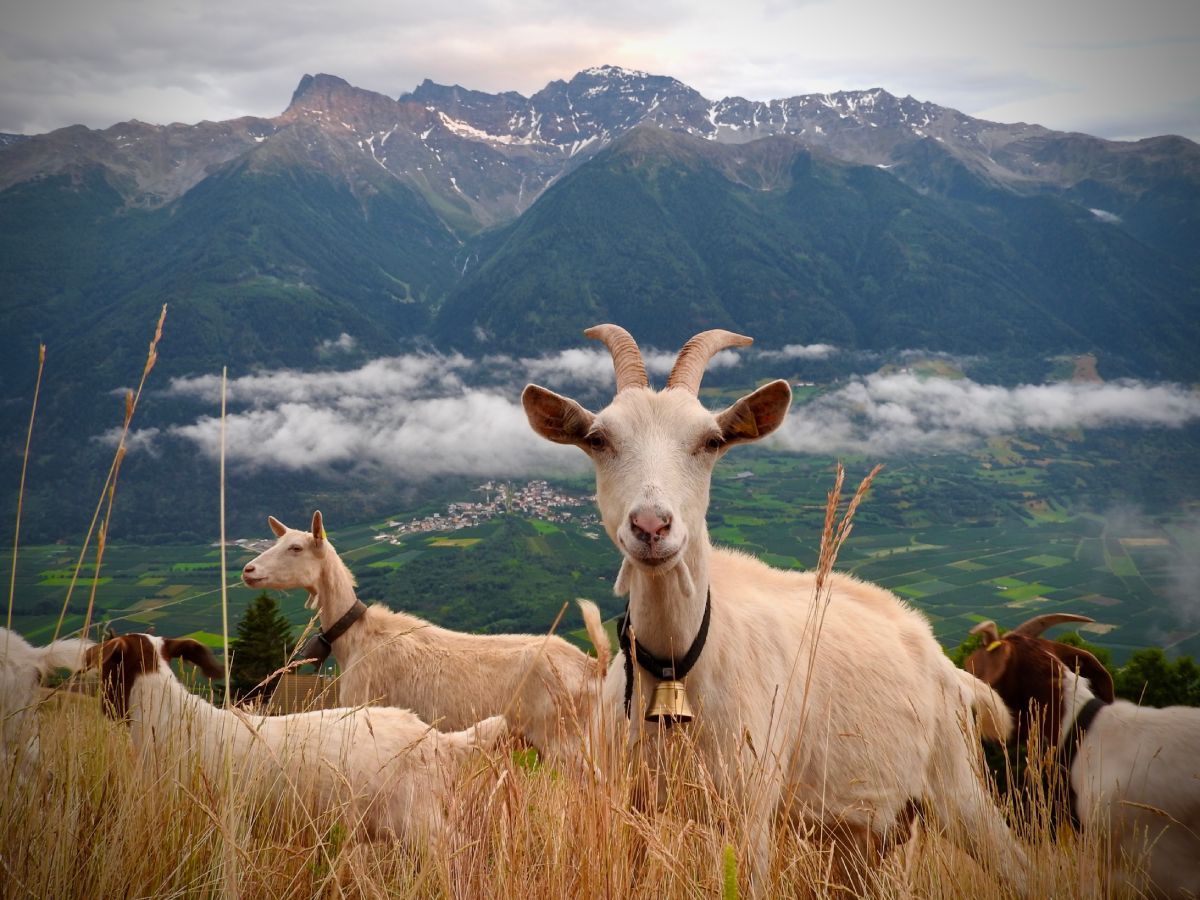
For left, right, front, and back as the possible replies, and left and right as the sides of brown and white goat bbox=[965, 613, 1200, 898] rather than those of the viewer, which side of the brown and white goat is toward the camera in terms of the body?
left

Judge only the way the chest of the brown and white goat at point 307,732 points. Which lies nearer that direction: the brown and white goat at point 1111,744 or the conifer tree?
the conifer tree

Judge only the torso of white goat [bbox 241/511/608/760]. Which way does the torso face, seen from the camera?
to the viewer's left

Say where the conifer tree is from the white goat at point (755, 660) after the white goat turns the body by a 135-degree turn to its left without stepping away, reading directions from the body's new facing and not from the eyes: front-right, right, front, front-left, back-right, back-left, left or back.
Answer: back-left

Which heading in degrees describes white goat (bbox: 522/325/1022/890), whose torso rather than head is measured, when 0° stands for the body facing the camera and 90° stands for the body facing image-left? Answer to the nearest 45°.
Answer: approximately 45°

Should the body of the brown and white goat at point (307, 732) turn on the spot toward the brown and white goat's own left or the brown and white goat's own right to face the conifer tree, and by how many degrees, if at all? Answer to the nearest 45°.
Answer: approximately 90° to the brown and white goat's own right

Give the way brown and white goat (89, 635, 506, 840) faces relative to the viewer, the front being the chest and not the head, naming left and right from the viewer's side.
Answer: facing to the left of the viewer

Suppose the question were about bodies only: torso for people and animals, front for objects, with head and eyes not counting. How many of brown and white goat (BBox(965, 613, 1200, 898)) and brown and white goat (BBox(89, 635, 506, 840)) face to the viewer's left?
2

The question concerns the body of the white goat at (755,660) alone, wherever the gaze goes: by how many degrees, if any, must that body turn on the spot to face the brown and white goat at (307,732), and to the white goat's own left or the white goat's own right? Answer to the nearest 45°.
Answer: approximately 45° to the white goat's own right
